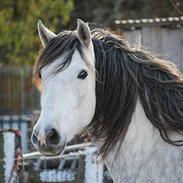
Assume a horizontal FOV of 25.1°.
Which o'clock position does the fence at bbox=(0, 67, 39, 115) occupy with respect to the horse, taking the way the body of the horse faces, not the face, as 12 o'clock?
The fence is roughly at 4 o'clock from the horse.

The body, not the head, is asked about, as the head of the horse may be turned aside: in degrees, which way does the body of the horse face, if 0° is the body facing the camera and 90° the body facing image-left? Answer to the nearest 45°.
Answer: approximately 45°
